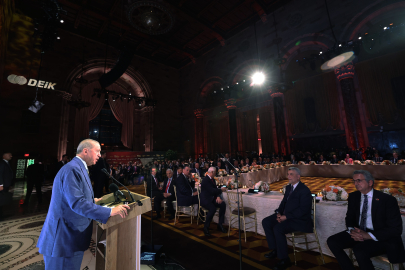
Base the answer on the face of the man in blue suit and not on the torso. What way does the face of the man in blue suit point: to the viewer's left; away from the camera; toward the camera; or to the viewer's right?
to the viewer's right

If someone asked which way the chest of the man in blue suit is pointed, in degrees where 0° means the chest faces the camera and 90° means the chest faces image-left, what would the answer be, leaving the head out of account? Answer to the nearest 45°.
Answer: approximately 270°

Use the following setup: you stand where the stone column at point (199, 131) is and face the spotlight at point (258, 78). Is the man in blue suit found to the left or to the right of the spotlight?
right

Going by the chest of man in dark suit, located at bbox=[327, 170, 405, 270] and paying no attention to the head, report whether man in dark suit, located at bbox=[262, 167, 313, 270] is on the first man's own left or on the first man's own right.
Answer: on the first man's own right

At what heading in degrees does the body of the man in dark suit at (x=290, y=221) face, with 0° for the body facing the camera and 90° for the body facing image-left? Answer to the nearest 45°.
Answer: approximately 45°
